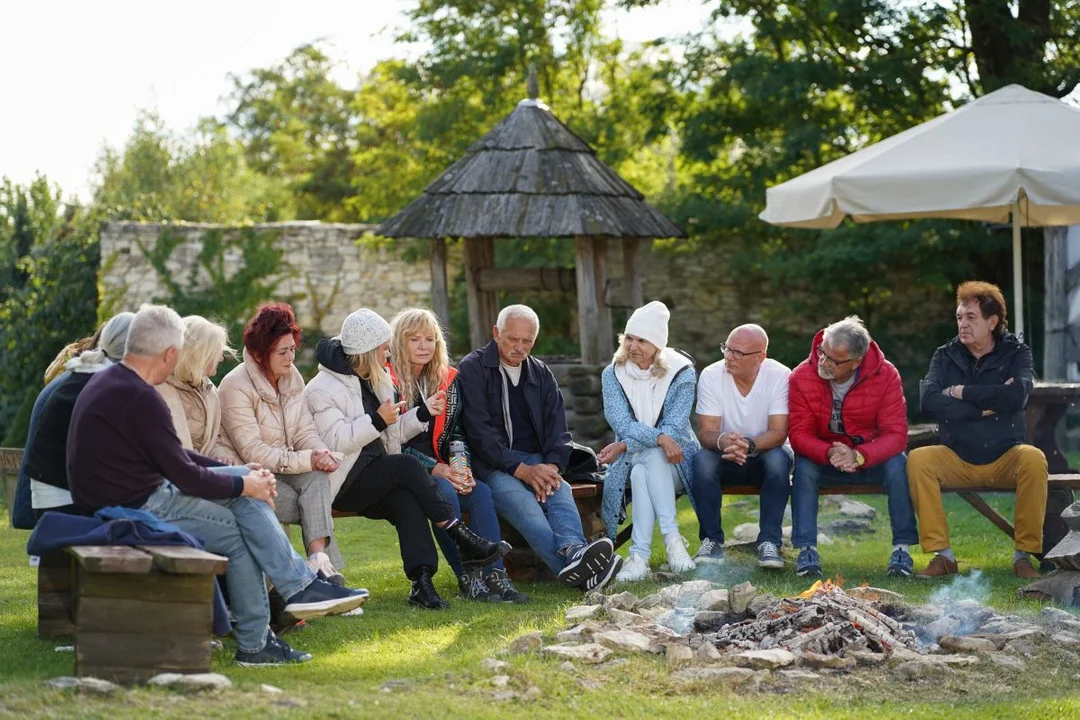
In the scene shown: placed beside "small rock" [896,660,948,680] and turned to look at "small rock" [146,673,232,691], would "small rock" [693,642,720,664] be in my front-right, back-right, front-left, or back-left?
front-right

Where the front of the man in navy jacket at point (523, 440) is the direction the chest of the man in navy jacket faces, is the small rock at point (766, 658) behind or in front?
in front

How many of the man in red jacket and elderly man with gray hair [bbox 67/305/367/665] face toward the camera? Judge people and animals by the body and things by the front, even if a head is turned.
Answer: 1

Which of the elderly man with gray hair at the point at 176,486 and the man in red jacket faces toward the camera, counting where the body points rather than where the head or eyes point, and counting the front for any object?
the man in red jacket

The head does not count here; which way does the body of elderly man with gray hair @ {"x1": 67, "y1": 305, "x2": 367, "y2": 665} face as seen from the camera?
to the viewer's right

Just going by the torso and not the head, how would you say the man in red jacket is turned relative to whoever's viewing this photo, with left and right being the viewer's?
facing the viewer

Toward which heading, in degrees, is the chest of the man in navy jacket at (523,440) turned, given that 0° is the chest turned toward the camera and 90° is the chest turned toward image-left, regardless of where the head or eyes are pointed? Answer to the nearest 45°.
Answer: approximately 315°

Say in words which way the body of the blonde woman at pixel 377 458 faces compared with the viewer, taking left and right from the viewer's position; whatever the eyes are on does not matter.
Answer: facing the viewer and to the right of the viewer

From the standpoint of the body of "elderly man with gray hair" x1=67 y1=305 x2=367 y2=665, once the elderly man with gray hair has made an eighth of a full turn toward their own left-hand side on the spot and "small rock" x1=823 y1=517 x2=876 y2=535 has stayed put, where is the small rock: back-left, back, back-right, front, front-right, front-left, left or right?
front

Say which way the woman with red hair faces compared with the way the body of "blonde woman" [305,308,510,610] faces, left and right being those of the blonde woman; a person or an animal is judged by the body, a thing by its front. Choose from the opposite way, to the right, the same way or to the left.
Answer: the same way

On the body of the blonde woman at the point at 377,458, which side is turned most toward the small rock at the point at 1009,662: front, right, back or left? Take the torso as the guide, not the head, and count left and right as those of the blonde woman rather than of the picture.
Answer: front

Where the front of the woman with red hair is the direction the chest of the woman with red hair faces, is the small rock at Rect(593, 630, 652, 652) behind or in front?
in front

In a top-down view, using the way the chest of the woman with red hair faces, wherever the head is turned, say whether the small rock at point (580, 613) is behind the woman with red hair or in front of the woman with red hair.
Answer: in front

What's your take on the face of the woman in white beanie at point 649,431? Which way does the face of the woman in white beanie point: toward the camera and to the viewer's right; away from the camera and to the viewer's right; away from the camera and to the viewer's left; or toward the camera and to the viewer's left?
toward the camera and to the viewer's left

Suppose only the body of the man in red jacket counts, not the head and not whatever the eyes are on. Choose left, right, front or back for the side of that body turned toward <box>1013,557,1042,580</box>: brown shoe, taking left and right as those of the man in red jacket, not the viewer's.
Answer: left

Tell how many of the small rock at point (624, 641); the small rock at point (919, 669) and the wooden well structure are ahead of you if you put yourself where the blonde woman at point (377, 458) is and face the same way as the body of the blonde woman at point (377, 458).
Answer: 2

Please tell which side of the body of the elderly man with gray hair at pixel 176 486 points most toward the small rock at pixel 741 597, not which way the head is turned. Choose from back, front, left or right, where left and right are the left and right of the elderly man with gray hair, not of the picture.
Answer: front

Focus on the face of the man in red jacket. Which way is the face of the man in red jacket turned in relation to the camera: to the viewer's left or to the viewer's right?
to the viewer's left

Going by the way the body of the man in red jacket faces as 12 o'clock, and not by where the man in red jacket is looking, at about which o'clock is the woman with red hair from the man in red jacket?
The woman with red hair is roughly at 2 o'clock from the man in red jacket.
